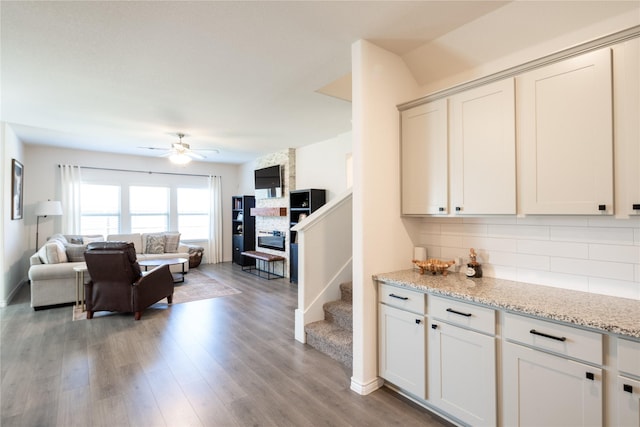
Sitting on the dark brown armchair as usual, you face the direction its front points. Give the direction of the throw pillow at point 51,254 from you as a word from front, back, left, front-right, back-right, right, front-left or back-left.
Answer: left

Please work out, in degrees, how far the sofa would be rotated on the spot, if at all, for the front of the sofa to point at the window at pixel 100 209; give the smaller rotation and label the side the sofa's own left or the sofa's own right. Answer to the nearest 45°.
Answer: approximately 135° to the sofa's own left

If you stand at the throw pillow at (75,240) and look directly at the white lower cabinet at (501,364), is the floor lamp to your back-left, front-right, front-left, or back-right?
back-right

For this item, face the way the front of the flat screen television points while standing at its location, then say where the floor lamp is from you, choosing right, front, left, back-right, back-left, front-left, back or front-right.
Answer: front-right

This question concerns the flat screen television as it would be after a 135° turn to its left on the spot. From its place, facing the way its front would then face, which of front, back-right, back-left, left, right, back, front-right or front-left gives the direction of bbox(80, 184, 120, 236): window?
back

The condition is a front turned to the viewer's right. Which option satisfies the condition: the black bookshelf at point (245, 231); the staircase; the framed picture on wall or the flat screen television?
the framed picture on wall

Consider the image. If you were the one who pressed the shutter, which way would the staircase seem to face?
facing the viewer and to the left of the viewer

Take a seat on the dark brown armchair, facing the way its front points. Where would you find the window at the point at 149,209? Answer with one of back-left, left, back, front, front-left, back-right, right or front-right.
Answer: front-left

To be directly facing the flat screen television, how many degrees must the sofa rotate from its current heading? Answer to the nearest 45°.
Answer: approximately 45° to its left

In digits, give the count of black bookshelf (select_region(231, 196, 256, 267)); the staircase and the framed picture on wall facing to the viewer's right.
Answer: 1

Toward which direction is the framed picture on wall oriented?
to the viewer's right

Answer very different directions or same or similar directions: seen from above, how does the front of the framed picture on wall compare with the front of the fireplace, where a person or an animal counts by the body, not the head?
very different directions

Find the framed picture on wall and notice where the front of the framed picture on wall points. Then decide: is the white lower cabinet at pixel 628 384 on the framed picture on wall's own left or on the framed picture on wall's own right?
on the framed picture on wall's own right

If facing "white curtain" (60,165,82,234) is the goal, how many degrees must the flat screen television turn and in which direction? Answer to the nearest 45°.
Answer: approximately 45° to its right

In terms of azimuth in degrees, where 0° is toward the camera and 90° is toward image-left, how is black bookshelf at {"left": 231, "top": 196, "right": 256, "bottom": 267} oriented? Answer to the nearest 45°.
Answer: approximately 45°

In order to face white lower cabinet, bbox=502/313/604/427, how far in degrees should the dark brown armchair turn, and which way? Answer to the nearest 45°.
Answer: approximately 90° to its right
